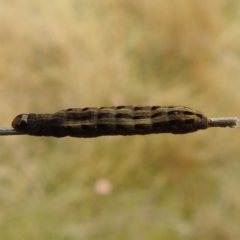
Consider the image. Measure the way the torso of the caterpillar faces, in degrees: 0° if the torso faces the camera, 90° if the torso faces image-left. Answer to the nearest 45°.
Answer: approximately 90°
